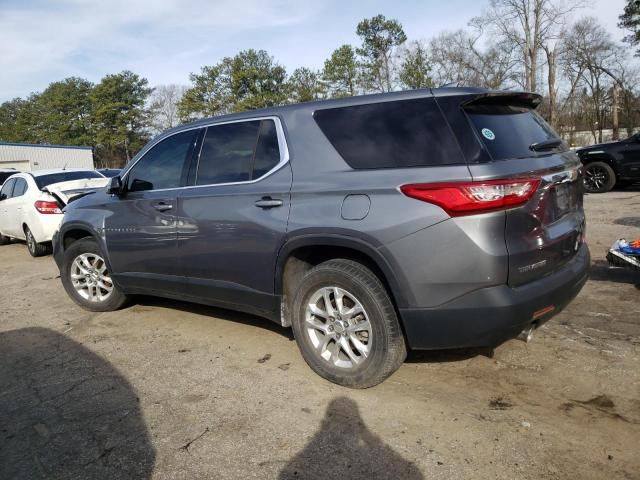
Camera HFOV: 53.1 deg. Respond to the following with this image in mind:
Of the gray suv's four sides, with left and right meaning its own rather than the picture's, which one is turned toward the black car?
right

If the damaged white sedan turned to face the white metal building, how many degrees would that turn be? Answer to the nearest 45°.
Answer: approximately 45° to its right

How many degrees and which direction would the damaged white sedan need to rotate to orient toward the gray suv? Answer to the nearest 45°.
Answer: approximately 135° to its left

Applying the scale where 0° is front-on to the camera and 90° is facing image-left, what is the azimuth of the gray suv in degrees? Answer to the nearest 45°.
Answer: approximately 135°

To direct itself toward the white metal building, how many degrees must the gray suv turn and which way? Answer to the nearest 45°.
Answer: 0° — it already faces it

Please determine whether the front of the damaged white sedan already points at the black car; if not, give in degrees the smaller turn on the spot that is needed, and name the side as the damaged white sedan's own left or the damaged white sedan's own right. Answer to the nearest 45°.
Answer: approximately 135° to the damaged white sedan's own right

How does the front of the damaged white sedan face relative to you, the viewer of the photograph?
facing away from the viewer and to the left of the viewer
